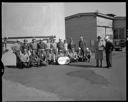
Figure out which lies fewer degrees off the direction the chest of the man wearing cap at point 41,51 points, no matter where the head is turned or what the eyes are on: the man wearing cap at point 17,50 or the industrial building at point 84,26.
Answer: the man wearing cap

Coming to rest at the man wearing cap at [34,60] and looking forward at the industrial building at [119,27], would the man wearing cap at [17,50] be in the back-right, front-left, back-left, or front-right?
back-left

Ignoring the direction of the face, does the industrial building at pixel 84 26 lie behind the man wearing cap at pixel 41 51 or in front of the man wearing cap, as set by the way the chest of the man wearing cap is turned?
behind

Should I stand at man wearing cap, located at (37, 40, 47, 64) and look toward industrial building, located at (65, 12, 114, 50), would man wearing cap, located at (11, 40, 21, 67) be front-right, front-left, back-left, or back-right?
back-left

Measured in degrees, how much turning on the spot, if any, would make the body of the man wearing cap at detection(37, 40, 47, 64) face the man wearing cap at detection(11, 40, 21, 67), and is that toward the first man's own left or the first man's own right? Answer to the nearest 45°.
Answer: approximately 90° to the first man's own right

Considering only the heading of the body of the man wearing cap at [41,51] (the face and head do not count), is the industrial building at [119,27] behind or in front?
behind

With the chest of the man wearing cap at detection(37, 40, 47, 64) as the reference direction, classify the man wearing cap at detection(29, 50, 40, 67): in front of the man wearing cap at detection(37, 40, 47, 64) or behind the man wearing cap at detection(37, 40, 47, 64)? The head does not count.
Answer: in front

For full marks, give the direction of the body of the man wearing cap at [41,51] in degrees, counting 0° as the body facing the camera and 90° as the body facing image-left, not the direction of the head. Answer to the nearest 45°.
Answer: approximately 0°
